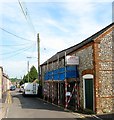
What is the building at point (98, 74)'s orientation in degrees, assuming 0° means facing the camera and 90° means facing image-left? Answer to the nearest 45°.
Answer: approximately 45°
